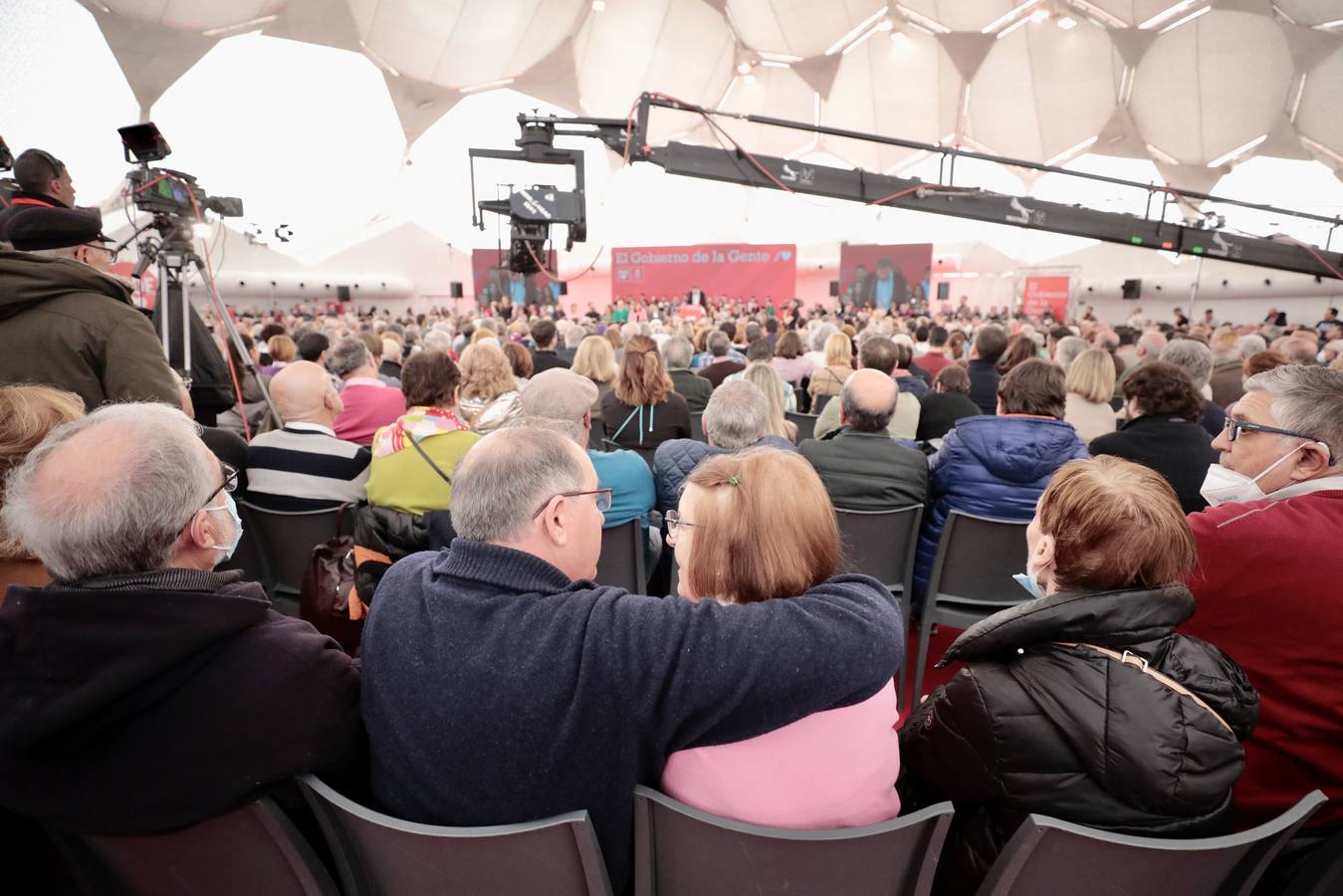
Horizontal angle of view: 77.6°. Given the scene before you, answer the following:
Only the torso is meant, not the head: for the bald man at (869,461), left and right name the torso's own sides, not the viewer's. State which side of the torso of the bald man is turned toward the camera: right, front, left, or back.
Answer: back

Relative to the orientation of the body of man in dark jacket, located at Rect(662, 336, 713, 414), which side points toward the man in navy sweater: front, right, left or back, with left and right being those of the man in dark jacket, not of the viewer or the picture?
back

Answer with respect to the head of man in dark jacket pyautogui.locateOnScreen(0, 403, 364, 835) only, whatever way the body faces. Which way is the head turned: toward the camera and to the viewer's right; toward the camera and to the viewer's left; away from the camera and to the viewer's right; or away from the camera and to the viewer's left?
away from the camera and to the viewer's right

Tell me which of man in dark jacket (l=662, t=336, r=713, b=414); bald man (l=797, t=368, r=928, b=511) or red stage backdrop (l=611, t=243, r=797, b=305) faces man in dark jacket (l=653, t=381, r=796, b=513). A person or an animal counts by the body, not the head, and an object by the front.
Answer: the red stage backdrop

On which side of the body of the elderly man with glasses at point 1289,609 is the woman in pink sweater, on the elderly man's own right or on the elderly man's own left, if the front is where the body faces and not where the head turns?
on the elderly man's own left

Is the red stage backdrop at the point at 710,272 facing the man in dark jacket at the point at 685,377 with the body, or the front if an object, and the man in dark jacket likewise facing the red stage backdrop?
yes

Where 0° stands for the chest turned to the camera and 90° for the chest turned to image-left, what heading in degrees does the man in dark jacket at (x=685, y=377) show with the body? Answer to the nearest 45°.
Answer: approximately 180°

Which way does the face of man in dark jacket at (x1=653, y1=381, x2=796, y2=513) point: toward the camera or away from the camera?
away from the camera

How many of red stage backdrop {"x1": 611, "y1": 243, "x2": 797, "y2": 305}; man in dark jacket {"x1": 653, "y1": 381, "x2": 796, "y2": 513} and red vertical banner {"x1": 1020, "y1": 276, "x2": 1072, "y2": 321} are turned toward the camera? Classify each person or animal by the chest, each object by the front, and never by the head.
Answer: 2

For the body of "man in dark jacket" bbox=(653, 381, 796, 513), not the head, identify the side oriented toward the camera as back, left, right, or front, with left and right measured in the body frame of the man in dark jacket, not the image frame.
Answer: back

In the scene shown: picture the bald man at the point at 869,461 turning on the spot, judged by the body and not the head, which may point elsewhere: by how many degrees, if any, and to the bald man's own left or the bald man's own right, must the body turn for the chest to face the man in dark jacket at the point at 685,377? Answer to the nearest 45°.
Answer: approximately 45° to the bald man's own left

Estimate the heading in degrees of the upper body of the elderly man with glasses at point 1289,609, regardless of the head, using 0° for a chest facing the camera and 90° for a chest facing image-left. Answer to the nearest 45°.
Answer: approximately 135°

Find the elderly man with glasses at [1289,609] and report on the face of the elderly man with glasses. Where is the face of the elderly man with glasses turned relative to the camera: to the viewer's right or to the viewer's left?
to the viewer's left

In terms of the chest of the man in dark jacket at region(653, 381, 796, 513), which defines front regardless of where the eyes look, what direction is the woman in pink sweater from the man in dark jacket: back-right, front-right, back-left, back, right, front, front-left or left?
back
